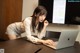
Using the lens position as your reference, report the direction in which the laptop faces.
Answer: facing away from the viewer and to the left of the viewer

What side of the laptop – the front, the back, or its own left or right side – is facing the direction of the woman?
front
